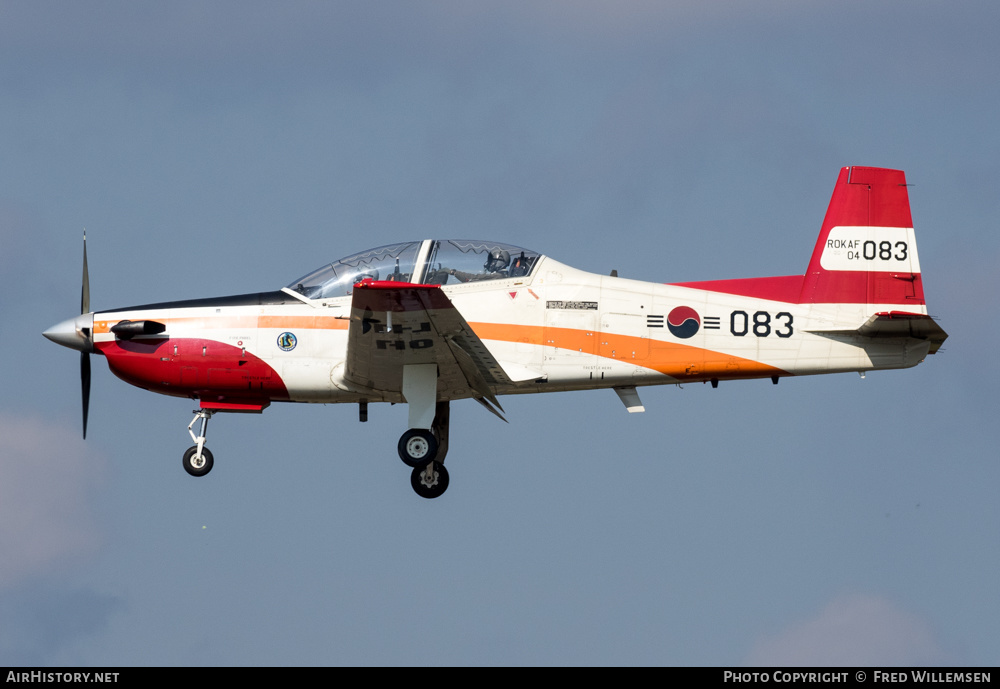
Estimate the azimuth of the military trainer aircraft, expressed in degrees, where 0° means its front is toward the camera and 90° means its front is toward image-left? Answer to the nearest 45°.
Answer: approximately 90°
